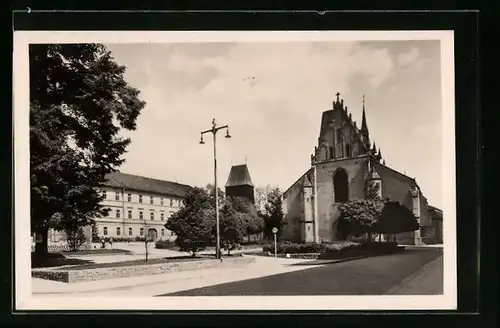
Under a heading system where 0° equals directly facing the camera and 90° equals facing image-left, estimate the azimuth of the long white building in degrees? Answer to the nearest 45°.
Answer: approximately 315°
